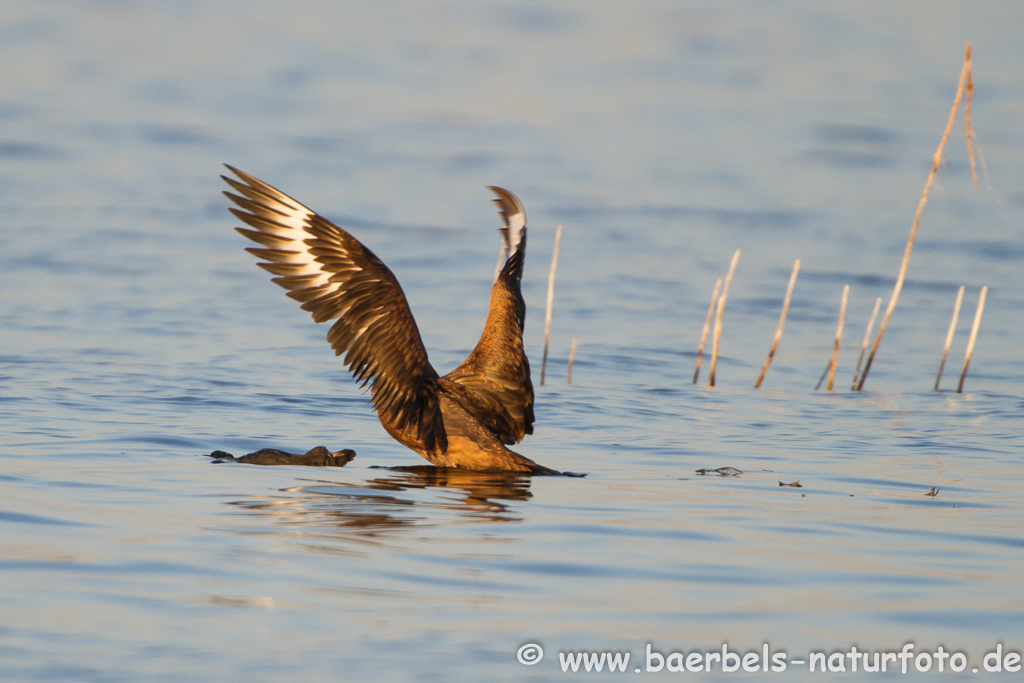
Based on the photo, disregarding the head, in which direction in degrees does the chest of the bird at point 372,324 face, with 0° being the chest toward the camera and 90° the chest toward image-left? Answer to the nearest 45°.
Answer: approximately 135°

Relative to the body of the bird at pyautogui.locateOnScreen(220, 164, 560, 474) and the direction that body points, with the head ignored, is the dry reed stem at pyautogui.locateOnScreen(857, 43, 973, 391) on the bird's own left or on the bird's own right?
on the bird's own right

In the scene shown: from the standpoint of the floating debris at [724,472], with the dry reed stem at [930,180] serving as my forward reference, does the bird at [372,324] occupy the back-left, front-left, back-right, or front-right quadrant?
back-left

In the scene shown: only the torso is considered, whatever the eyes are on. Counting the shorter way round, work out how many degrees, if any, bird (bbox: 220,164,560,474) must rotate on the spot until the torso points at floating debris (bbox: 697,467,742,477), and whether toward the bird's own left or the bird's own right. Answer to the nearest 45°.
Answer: approximately 135° to the bird's own right
